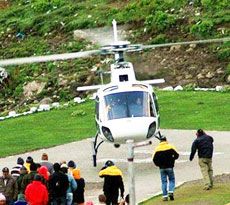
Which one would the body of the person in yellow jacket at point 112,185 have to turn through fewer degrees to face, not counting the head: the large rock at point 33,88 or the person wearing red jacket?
the large rock

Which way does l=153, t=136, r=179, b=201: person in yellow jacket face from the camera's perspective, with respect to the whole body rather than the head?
away from the camera

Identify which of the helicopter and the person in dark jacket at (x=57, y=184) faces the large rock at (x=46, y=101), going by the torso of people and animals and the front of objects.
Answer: the person in dark jacket

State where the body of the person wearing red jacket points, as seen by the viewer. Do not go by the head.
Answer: away from the camera

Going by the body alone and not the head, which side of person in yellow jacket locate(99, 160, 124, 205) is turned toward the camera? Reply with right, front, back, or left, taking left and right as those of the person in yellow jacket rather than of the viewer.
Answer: back

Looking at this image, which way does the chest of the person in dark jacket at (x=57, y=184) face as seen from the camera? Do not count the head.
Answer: away from the camera

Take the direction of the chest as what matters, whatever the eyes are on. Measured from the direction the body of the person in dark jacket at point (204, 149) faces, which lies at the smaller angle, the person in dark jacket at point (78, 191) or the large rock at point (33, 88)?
the large rock

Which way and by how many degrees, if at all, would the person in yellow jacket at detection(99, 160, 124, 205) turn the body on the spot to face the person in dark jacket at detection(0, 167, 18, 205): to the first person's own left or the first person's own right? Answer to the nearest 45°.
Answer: approximately 90° to the first person's own left

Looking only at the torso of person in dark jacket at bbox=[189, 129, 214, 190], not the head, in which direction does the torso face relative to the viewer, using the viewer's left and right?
facing away from the viewer and to the left of the viewer
